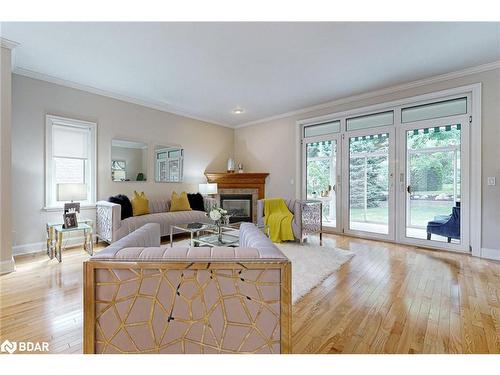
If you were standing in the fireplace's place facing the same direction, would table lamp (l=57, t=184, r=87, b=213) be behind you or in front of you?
in front

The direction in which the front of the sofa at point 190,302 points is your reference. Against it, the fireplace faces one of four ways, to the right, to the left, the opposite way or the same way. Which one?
the opposite way

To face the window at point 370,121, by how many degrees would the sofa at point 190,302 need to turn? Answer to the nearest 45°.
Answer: approximately 45° to its right

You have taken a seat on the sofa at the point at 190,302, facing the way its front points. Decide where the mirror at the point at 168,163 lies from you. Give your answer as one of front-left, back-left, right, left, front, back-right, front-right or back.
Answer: front

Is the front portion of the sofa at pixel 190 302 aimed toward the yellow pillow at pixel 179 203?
yes

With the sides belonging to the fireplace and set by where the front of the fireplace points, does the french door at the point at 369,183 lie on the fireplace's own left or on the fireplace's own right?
on the fireplace's own left

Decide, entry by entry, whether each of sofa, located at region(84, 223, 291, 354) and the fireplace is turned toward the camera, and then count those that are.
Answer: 1

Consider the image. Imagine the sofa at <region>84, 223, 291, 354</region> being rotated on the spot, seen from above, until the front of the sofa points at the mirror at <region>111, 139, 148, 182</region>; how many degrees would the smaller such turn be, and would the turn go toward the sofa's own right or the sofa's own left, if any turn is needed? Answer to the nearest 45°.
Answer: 0° — it already faces it

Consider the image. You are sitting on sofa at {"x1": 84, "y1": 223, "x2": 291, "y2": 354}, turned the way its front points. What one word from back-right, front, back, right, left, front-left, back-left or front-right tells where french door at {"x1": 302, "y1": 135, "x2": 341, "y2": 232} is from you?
front-right

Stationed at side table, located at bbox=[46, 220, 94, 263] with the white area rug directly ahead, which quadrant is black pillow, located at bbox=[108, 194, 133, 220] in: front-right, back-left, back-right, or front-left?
front-left

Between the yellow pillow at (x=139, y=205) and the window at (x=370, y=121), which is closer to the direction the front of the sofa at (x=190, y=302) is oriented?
the yellow pillow

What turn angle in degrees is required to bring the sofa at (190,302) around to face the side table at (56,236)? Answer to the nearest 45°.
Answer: approximately 45° to its left

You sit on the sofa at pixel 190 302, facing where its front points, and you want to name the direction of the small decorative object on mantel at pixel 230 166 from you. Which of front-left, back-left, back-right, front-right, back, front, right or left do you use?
front

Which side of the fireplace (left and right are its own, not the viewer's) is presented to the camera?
front

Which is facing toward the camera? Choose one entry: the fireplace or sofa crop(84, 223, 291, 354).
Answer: the fireplace

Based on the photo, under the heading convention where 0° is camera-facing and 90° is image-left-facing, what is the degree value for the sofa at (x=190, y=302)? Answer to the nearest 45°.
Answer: approximately 180°

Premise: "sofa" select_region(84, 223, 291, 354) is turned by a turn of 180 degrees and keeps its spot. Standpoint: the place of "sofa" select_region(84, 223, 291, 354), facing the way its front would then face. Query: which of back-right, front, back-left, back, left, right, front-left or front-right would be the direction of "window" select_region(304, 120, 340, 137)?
back-left

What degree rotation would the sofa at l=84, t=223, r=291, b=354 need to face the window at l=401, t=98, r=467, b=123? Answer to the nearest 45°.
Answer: approximately 45° to its right

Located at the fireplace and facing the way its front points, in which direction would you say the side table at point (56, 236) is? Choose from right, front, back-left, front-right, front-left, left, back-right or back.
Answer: front-right

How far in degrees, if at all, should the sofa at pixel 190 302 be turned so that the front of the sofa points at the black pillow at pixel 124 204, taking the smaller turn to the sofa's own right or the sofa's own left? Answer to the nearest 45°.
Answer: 0° — it already faces it
